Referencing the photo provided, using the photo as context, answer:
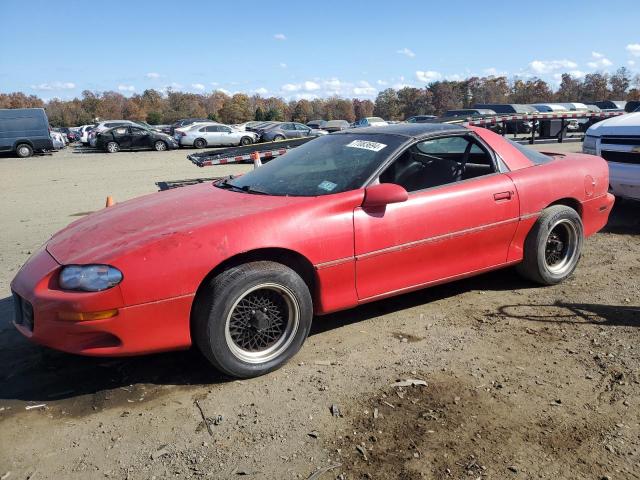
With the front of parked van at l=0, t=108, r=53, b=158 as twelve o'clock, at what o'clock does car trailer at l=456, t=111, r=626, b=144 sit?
The car trailer is roughly at 7 o'clock from the parked van.

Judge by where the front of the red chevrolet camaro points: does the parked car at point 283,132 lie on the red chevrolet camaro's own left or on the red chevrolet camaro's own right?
on the red chevrolet camaro's own right

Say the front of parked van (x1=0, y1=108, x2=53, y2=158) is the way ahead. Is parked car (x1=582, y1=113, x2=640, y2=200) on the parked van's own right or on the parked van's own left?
on the parked van's own left

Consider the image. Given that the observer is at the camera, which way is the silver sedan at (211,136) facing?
facing to the right of the viewer

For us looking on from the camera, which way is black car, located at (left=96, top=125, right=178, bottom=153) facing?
facing to the right of the viewer

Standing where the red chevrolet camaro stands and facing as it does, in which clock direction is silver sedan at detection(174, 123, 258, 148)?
The silver sedan is roughly at 4 o'clock from the red chevrolet camaro.

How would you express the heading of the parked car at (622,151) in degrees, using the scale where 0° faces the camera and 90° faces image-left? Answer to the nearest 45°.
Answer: approximately 45°

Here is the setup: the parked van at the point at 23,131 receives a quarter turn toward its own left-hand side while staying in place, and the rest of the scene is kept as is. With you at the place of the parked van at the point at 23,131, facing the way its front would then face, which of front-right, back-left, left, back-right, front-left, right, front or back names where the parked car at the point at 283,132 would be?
left

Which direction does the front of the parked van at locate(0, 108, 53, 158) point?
to the viewer's left

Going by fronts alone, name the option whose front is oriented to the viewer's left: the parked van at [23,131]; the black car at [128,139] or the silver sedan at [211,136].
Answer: the parked van
